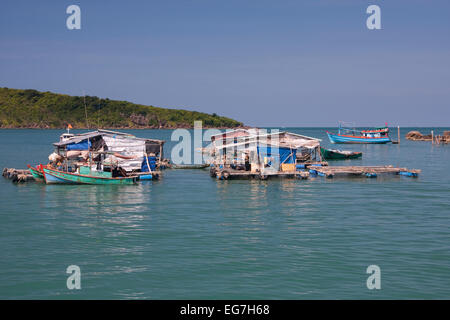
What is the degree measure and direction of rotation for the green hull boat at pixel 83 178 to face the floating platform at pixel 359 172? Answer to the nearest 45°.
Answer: approximately 180°

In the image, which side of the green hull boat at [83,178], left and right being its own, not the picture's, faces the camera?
left

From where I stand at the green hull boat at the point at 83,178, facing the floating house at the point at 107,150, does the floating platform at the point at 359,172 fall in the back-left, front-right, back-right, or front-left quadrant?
front-right

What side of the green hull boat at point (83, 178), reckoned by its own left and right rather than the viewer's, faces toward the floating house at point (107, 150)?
right
